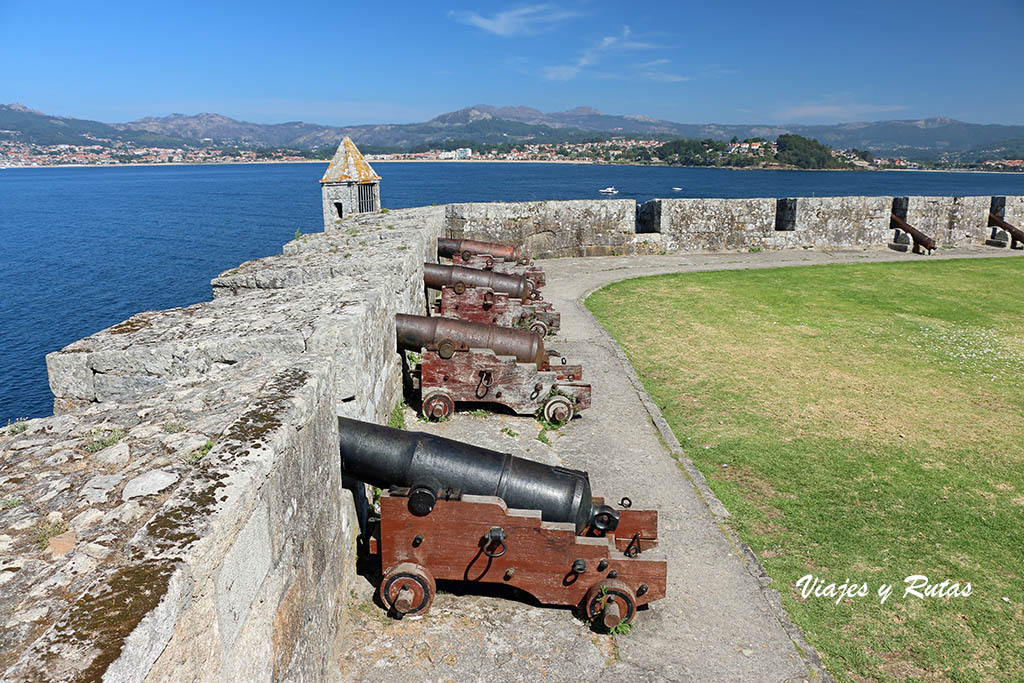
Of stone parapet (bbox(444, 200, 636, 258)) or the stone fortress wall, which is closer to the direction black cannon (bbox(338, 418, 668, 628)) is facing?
the stone fortress wall

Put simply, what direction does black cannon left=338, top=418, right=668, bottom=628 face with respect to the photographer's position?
facing to the left of the viewer

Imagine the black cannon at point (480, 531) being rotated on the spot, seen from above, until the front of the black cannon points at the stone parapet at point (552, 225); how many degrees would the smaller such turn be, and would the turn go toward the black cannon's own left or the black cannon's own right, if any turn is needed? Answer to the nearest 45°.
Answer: approximately 90° to the black cannon's own right

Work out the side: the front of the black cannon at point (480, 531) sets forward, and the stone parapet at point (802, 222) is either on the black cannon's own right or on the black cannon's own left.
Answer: on the black cannon's own right
